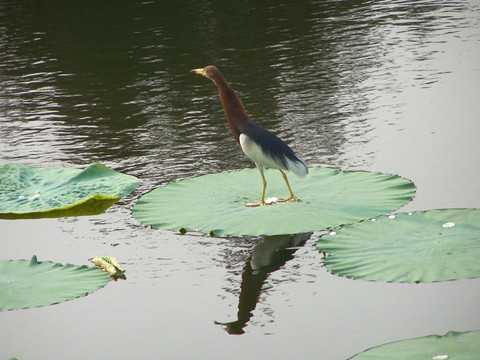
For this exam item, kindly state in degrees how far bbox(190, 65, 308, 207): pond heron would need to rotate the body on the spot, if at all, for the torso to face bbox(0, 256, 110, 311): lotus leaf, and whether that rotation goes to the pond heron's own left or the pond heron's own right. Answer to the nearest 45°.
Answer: approximately 45° to the pond heron's own left

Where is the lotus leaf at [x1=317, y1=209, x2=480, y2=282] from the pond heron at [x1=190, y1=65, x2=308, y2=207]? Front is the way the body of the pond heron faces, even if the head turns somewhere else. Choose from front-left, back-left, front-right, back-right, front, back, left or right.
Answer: back-left

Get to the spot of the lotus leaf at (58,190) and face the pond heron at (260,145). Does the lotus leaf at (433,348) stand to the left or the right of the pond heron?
right

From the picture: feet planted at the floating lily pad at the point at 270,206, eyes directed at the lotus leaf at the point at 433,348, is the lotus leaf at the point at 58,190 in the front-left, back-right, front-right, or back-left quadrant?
back-right

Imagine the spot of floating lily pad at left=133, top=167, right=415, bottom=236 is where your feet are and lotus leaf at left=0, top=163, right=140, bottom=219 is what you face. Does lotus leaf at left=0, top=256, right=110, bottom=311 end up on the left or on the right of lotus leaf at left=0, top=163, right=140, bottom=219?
left

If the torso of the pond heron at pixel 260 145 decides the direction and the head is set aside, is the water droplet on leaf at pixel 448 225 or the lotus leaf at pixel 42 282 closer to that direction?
the lotus leaf

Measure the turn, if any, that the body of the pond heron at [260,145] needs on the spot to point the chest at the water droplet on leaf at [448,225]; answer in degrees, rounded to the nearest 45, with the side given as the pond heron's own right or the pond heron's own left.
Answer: approximately 135° to the pond heron's own left

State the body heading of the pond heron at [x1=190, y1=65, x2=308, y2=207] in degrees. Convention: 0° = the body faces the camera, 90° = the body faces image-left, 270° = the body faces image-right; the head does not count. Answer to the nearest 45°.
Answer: approximately 90°
